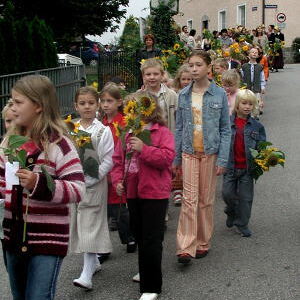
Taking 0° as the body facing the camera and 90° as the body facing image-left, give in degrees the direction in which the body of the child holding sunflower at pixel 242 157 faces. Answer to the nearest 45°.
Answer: approximately 0°

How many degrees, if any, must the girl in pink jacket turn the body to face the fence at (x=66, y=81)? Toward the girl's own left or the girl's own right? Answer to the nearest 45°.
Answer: approximately 135° to the girl's own right

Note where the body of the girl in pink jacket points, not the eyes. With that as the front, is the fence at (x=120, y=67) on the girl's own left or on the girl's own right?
on the girl's own right

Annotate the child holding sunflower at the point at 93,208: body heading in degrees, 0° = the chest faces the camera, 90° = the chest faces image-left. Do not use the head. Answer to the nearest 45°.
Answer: approximately 45°

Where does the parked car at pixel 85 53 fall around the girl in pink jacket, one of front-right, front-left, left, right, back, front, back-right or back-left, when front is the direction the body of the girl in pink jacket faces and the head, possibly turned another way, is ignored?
back-right

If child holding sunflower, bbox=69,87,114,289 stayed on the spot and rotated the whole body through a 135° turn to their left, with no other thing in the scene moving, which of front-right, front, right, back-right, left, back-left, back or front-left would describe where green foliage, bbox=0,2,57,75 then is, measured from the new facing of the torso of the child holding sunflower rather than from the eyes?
left

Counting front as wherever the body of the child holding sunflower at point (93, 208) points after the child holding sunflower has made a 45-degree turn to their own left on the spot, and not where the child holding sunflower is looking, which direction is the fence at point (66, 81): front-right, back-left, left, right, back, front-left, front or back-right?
back

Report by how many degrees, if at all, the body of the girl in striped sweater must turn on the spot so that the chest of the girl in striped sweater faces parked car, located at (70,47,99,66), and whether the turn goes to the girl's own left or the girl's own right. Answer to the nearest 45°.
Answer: approximately 135° to the girl's own right
